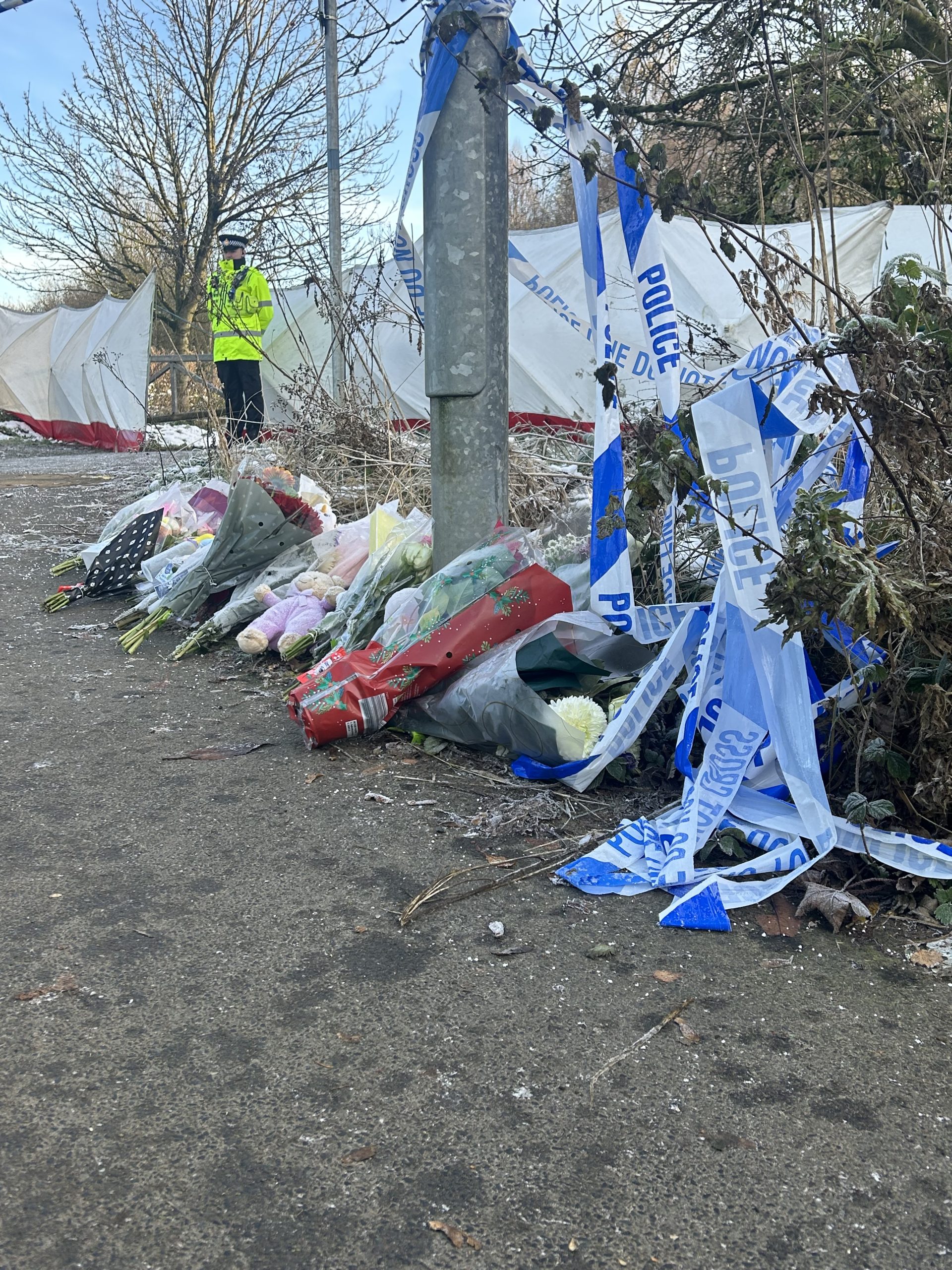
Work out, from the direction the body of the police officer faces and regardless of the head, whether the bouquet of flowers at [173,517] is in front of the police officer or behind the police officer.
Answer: in front

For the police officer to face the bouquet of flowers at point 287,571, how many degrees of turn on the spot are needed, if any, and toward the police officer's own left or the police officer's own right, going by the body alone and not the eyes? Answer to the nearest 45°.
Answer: approximately 45° to the police officer's own left

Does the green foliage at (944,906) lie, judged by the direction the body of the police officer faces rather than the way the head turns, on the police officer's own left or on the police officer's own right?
on the police officer's own left

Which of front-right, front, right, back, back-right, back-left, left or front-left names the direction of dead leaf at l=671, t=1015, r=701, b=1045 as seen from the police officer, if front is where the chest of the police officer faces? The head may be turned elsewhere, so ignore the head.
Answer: front-left

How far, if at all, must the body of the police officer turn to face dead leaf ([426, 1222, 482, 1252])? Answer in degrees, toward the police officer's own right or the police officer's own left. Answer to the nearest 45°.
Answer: approximately 45° to the police officer's own left

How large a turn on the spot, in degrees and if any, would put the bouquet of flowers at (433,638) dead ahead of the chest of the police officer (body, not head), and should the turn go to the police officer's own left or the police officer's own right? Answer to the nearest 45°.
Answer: approximately 45° to the police officer's own left

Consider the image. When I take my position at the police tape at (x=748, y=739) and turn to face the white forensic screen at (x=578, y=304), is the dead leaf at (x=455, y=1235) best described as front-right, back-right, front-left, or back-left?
back-left

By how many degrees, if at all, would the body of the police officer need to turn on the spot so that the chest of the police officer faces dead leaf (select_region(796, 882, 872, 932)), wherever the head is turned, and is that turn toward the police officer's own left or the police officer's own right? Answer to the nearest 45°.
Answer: approximately 45° to the police officer's own left
